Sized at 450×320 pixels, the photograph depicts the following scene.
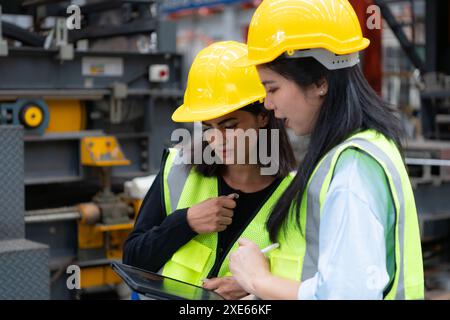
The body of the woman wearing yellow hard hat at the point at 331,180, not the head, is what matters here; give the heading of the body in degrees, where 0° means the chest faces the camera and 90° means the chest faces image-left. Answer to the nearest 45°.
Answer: approximately 90°

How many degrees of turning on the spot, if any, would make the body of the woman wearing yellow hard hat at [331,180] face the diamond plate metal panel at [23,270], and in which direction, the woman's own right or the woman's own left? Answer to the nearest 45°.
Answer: approximately 45° to the woman's own right

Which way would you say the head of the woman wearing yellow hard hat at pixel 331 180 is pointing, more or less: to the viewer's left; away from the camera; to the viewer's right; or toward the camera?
to the viewer's left

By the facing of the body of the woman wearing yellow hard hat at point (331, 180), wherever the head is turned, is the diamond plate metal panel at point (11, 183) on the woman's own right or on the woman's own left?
on the woman's own right

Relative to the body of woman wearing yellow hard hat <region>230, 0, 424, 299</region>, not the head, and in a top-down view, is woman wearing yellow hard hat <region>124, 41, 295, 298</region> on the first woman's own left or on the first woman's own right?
on the first woman's own right
